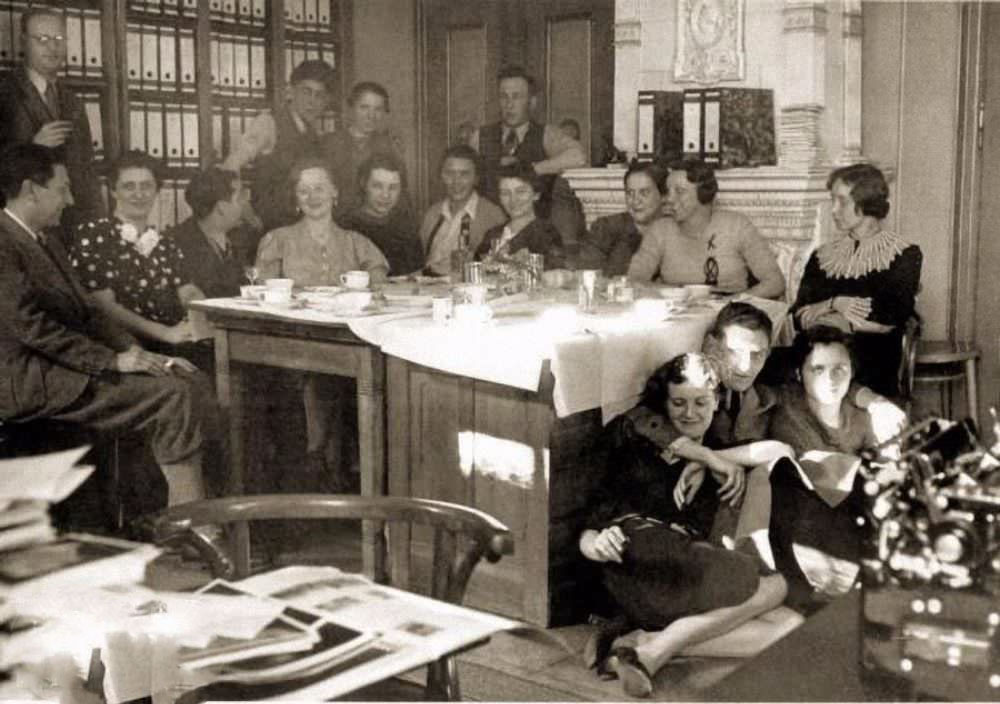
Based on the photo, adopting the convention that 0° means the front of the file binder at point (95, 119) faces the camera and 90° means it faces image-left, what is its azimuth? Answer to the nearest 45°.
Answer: approximately 0°

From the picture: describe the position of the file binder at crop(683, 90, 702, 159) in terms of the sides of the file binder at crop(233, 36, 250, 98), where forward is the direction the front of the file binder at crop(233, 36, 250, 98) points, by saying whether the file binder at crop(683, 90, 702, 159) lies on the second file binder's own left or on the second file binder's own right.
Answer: on the second file binder's own left

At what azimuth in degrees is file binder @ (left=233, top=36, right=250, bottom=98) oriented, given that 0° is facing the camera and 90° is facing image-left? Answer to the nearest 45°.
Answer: approximately 0°

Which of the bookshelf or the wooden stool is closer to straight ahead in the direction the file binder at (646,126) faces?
the wooden stool

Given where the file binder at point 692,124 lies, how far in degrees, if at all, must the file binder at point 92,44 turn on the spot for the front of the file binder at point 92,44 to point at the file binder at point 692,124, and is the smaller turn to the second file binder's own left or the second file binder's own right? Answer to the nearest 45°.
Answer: approximately 45° to the second file binder's own left

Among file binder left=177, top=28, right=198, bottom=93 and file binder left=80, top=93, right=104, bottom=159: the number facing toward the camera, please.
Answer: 2

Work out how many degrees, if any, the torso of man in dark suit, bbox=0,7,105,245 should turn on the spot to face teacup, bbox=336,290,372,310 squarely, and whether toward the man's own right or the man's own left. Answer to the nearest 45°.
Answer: approximately 45° to the man's own left

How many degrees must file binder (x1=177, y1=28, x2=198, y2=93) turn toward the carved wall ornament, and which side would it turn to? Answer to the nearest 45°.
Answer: approximately 45° to its left

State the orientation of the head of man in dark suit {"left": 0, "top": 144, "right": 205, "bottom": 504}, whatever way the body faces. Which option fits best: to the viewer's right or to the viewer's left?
to the viewer's right

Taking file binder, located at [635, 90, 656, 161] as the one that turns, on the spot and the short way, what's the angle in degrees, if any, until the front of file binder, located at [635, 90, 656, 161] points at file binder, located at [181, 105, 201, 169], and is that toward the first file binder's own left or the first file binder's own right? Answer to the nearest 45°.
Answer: approximately 90° to the first file binder's own right
